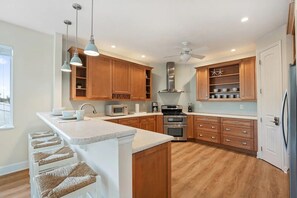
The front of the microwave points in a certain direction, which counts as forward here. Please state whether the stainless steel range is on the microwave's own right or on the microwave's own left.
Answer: on the microwave's own left

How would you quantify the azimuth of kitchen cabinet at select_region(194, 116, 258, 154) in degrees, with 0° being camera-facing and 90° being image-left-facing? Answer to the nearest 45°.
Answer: approximately 45°

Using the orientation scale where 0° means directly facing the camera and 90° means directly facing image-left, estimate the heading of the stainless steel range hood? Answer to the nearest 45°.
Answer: approximately 0°

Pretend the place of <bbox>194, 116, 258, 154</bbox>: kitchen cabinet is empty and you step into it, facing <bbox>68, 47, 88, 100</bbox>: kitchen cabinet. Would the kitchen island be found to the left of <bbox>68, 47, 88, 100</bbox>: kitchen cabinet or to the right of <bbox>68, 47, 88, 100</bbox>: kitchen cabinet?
left

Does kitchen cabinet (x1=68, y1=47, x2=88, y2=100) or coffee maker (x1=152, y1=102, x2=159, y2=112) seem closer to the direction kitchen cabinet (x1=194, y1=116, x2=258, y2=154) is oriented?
the kitchen cabinet

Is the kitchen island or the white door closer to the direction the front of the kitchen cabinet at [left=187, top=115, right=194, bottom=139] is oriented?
the kitchen island

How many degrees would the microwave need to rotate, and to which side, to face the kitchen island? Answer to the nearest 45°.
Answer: approximately 45° to its right

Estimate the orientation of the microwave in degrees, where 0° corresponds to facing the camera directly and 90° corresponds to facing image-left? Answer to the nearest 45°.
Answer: approximately 315°

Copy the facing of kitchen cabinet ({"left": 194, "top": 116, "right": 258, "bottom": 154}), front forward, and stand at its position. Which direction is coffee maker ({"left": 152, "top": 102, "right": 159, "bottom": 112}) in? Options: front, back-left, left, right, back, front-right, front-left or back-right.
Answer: front-right

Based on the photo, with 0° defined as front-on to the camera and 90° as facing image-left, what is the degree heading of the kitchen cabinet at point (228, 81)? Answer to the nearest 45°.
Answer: approximately 45°

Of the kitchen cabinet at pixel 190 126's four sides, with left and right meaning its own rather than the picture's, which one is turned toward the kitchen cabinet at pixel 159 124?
right

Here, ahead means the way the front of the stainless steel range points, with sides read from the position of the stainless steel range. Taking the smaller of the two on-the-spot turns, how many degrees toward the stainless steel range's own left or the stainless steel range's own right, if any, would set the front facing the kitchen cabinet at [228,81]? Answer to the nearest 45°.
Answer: approximately 90° to the stainless steel range's own left

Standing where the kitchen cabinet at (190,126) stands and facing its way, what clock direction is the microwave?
The microwave is roughly at 2 o'clock from the kitchen cabinet.

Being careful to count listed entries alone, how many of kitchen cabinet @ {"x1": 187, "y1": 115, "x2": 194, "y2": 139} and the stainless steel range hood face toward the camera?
2
